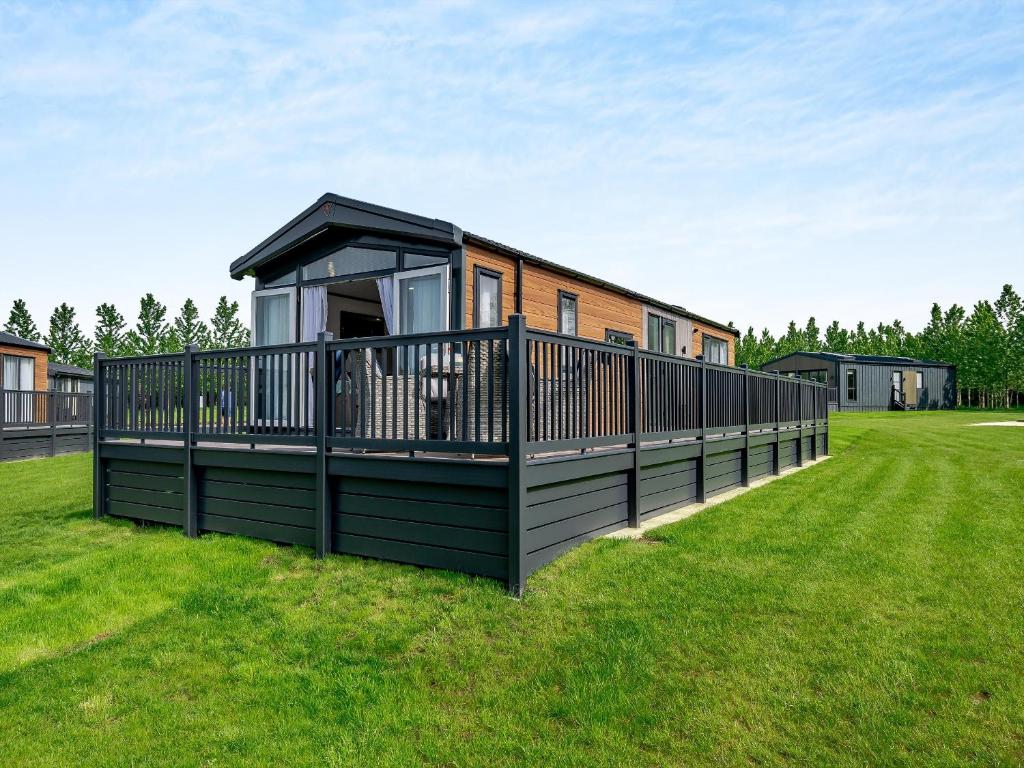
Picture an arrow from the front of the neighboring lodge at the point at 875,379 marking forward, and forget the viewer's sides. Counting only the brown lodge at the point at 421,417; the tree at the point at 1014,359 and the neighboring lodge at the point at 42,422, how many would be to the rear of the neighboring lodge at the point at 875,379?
1

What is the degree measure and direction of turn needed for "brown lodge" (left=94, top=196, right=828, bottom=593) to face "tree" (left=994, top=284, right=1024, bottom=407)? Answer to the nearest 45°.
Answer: approximately 180°

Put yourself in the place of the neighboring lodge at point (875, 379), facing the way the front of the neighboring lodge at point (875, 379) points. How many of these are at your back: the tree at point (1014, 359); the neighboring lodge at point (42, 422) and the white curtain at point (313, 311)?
1

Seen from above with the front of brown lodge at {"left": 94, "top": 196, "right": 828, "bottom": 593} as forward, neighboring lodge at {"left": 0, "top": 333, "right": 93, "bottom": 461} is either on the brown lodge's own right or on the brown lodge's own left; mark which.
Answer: on the brown lodge's own right

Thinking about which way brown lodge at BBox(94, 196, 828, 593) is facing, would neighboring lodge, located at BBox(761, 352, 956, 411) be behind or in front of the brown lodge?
behind

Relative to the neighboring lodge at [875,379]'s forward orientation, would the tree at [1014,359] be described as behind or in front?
behind

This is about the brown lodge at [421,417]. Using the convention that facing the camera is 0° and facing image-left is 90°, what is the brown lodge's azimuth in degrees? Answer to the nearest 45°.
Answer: approximately 45°
